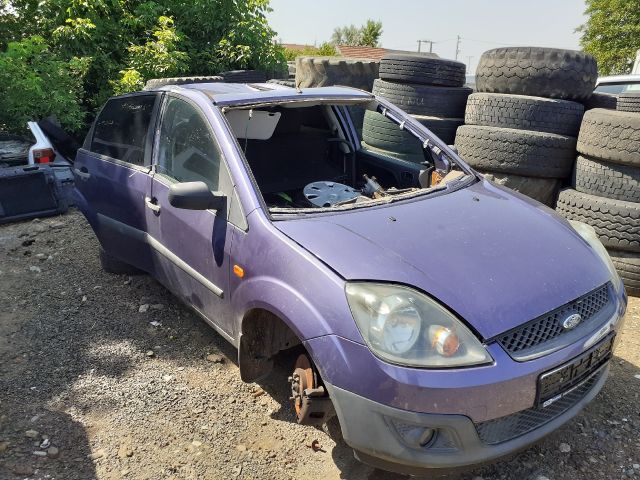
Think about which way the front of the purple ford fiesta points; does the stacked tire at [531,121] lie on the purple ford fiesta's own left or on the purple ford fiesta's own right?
on the purple ford fiesta's own left

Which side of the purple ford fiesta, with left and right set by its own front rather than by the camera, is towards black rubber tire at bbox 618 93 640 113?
left

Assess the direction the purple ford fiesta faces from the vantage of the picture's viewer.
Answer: facing the viewer and to the right of the viewer

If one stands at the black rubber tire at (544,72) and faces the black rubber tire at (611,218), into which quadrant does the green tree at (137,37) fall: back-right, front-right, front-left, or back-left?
back-right

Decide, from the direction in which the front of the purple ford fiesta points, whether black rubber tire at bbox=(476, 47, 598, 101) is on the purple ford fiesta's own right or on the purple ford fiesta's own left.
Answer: on the purple ford fiesta's own left

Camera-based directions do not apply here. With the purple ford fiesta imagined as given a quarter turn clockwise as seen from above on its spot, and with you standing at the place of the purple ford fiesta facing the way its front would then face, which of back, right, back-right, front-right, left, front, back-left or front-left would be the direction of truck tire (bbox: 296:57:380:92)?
back-right

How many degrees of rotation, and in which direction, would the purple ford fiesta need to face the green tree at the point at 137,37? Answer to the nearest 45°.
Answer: approximately 180°

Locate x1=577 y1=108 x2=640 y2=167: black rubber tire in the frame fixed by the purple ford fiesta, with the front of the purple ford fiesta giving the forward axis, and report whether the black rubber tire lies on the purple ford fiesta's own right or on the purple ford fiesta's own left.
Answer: on the purple ford fiesta's own left

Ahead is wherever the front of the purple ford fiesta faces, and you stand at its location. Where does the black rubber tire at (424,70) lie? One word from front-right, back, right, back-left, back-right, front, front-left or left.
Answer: back-left

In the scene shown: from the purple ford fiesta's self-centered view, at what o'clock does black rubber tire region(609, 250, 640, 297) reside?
The black rubber tire is roughly at 9 o'clock from the purple ford fiesta.

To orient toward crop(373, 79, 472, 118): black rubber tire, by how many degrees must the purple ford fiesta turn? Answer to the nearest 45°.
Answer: approximately 135° to its left
